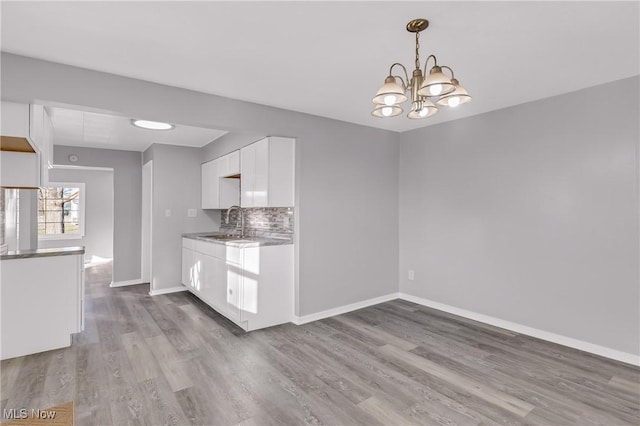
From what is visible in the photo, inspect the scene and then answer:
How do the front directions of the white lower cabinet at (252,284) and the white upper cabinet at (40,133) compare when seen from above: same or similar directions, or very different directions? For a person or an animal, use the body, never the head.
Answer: very different directions

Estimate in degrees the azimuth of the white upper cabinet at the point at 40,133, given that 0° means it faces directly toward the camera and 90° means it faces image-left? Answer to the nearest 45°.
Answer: approximately 270°

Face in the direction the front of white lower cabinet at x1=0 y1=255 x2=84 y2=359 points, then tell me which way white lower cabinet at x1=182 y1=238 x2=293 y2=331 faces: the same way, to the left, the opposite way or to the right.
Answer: the opposite way

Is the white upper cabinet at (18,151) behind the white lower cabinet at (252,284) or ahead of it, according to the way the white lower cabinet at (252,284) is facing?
ahead

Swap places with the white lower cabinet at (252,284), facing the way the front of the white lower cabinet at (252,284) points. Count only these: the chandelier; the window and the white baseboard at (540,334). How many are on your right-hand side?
1

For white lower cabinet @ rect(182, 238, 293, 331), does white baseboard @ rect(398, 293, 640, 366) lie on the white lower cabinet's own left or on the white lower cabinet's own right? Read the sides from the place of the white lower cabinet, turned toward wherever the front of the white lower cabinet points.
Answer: on the white lower cabinet's own left
